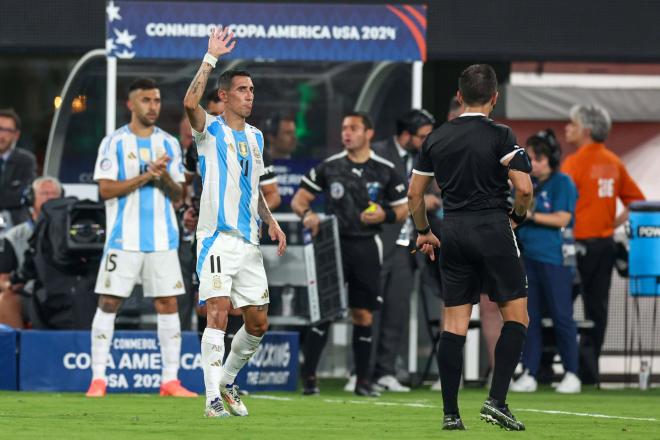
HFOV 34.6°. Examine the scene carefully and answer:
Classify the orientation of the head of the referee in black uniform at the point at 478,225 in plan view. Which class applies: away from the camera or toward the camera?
away from the camera

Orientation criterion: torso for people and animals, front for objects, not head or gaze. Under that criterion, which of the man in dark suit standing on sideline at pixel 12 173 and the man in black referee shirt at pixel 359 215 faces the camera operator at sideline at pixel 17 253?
the man in dark suit standing on sideline at pixel 12 173

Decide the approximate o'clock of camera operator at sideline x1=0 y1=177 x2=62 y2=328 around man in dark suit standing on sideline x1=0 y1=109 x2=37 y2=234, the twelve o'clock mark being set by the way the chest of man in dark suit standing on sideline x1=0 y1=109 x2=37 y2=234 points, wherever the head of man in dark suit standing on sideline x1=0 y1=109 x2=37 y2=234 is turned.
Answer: camera operator at sideline x1=0 y1=177 x2=62 y2=328 is roughly at 12 o'clock from man in dark suit standing on sideline x1=0 y1=109 x2=37 y2=234.

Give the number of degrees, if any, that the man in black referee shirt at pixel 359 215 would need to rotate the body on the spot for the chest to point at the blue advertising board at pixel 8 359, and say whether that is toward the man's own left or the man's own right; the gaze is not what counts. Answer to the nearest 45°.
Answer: approximately 90° to the man's own right

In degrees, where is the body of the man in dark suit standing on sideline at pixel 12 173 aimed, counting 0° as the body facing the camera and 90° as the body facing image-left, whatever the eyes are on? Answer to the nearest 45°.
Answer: approximately 0°

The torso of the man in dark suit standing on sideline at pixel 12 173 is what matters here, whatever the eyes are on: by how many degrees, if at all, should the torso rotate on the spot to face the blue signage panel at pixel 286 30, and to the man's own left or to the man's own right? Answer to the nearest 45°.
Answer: approximately 45° to the man's own left
